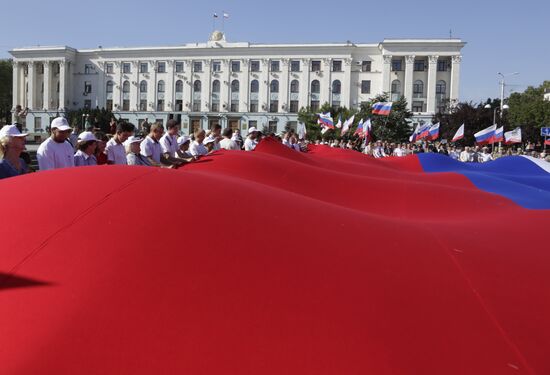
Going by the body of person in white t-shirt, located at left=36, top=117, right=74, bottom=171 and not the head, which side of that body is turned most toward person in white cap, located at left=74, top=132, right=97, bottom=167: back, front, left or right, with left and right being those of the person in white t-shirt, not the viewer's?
left

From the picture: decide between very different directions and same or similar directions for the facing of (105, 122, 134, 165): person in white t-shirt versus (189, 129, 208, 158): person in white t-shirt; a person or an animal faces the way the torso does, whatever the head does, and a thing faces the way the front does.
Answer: same or similar directions

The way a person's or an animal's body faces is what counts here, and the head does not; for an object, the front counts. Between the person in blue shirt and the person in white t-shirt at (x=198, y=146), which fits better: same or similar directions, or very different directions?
same or similar directions

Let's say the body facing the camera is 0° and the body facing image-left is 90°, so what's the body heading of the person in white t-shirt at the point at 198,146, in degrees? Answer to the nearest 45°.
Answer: approximately 315°

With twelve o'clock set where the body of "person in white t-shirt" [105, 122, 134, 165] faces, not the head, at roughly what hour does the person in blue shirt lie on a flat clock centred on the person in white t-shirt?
The person in blue shirt is roughly at 2 o'clock from the person in white t-shirt.

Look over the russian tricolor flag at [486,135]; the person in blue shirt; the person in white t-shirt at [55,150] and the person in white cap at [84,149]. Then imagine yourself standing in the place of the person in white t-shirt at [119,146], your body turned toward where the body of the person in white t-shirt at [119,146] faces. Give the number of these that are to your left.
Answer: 1

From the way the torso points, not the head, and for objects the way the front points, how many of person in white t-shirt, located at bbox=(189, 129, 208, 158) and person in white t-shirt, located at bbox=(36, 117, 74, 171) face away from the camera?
0

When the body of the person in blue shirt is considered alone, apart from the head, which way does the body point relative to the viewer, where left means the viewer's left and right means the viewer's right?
facing the viewer and to the right of the viewer

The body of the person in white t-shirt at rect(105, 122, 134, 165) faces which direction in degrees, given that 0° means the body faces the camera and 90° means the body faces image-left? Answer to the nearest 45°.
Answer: approximately 315°

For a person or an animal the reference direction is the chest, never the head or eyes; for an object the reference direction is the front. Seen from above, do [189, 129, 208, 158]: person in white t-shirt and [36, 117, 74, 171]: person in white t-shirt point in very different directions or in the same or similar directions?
same or similar directions

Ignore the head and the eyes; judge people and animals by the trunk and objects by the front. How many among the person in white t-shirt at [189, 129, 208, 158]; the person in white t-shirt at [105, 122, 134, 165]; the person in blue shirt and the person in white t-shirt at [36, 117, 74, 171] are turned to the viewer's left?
0

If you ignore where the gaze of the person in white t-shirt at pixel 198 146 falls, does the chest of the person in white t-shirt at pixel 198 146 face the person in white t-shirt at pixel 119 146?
no

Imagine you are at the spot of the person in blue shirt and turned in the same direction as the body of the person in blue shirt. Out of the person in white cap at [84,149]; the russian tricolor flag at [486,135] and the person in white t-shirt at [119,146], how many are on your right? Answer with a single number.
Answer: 0

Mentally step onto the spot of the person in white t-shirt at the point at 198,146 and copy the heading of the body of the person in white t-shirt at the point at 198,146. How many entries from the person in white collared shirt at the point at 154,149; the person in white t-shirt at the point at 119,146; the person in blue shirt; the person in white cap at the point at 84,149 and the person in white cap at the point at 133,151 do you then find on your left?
0

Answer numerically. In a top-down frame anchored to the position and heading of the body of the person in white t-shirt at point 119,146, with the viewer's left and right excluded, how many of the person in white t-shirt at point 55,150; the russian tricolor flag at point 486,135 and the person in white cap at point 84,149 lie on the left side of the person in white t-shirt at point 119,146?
1

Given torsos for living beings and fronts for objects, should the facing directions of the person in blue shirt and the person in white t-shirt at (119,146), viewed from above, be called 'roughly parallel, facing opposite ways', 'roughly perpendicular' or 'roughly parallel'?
roughly parallel

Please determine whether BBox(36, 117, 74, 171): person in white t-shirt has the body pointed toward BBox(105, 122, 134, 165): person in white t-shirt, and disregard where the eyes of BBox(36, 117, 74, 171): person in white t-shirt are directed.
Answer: no
